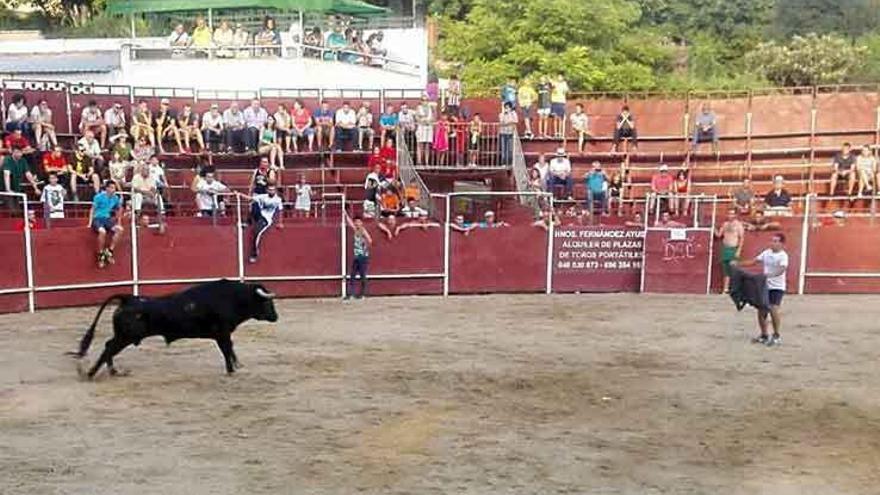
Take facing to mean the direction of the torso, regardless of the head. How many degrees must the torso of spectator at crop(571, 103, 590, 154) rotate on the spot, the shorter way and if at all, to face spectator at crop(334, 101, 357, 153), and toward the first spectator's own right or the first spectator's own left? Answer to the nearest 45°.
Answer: approximately 45° to the first spectator's own right

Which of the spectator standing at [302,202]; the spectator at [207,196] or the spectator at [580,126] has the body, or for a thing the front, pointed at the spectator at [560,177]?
the spectator at [580,126]

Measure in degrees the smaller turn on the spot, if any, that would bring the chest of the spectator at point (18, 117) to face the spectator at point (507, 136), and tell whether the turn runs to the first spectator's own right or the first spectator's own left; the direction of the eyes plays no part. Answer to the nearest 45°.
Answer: approximately 45° to the first spectator's own left

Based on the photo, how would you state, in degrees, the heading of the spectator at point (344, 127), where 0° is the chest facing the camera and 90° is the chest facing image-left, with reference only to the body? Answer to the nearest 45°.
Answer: approximately 0°

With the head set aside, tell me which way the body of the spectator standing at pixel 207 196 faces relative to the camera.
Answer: toward the camera

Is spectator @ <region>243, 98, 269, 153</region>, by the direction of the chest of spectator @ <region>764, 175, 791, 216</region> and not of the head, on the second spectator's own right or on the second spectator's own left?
on the second spectator's own right

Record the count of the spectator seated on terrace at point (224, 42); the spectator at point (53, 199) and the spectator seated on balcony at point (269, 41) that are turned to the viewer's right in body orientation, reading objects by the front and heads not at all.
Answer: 0

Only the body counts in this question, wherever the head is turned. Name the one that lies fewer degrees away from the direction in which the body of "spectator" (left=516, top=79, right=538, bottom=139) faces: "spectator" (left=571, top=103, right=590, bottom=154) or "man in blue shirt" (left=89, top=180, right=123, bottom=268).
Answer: the man in blue shirt

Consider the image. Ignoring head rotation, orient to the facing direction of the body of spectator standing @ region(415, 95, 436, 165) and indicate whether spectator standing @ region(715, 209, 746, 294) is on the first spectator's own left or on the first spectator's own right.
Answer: on the first spectator's own left

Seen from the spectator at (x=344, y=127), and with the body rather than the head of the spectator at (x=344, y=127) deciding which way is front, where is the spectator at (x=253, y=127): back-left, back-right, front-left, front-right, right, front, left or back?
right

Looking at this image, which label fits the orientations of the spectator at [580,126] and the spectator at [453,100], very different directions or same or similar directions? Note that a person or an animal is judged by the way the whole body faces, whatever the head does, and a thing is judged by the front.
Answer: same or similar directions

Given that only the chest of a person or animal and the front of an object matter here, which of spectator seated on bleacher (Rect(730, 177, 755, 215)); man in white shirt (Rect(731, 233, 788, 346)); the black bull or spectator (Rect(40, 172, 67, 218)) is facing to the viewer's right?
the black bull

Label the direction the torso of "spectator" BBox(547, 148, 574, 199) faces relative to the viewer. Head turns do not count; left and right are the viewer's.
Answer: facing the viewer

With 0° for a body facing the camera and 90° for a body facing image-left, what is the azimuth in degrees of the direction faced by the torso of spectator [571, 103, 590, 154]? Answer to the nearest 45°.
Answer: approximately 0°

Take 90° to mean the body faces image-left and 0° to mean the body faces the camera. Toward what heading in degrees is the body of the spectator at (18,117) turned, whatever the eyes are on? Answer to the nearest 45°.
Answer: approximately 315°

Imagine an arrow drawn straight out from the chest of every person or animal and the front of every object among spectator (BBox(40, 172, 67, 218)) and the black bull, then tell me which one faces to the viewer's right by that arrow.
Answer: the black bull
